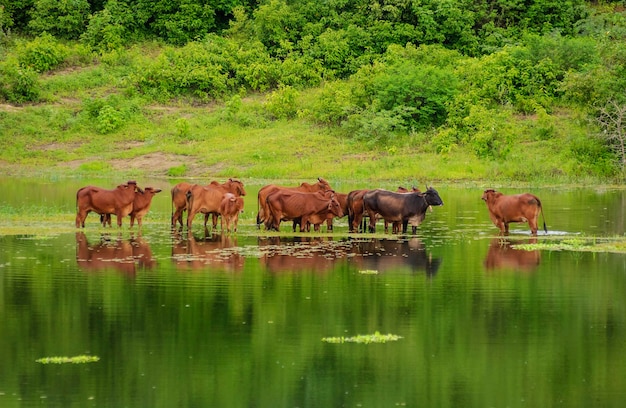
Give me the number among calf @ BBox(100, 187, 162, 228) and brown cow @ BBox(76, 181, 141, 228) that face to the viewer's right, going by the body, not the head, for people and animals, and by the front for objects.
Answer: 2

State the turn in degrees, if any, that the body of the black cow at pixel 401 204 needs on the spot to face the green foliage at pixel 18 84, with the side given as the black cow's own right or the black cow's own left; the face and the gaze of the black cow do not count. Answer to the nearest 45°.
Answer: approximately 135° to the black cow's own left

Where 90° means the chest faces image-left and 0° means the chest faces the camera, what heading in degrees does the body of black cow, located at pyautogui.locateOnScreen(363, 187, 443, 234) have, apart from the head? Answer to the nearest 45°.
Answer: approximately 270°

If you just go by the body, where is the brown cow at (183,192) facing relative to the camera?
to the viewer's right

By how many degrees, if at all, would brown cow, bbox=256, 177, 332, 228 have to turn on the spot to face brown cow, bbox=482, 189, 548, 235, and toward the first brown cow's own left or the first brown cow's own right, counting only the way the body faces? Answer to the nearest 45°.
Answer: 0° — it already faces it

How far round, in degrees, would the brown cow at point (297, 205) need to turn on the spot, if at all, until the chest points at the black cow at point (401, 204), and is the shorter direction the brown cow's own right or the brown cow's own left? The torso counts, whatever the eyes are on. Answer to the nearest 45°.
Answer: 0° — it already faces it

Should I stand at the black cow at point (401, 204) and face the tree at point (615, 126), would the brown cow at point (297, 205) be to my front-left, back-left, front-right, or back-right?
back-left

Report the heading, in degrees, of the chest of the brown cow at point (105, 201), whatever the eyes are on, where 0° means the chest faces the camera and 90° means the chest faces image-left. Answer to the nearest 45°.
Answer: approximately 270°

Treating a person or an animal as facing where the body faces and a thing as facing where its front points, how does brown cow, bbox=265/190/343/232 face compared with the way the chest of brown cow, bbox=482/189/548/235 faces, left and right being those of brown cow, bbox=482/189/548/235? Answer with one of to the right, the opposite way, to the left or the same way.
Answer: the opposite way

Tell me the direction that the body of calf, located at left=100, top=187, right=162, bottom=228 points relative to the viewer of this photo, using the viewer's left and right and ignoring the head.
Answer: facing to the right of the viewer

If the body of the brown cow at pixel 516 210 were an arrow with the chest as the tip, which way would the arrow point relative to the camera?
to the viewer's left

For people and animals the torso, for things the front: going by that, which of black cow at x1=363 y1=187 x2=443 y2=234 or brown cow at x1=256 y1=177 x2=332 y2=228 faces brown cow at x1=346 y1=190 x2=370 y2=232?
brown cow at x1=256 y1=177 x2=332 y2=228

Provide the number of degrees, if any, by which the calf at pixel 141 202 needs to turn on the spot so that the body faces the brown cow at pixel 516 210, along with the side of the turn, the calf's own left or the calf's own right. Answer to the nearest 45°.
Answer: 0° — it already faces it
